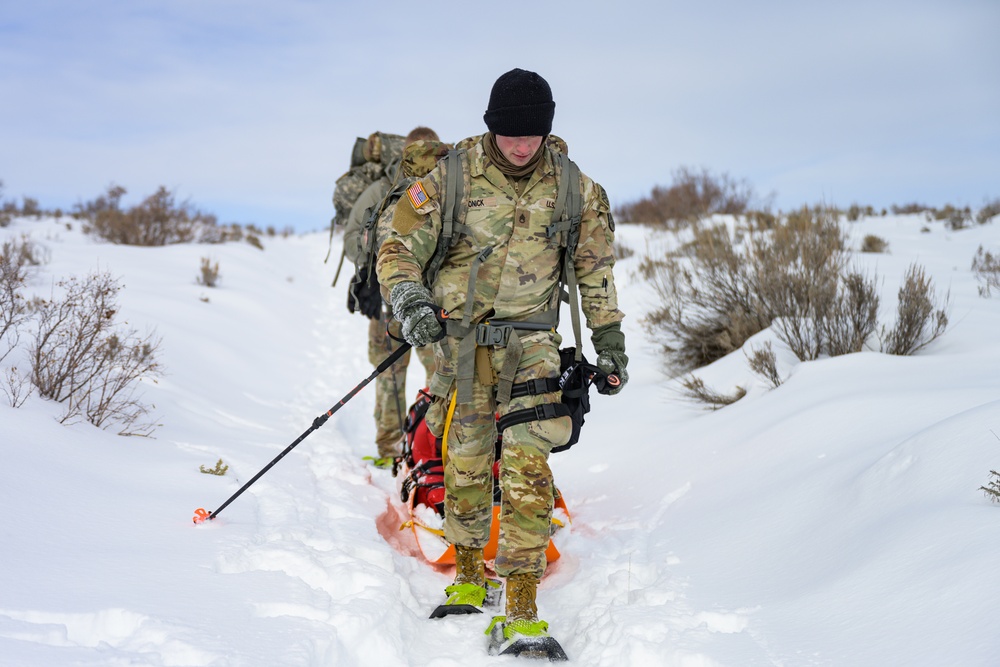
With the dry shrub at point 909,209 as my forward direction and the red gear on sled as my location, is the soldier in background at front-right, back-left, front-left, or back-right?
front-left

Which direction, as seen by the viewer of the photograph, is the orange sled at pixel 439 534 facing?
facing the viewer

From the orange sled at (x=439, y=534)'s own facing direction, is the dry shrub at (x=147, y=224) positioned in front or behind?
behind

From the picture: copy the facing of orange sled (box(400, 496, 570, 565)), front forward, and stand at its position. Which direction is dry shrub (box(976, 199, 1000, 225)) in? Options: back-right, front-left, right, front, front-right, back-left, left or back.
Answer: back-left

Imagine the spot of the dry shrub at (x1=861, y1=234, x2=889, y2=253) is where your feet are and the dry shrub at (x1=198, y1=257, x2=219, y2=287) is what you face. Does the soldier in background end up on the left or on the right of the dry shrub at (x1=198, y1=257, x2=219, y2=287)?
left

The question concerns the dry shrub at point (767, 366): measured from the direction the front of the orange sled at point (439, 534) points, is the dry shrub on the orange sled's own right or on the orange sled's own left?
on the orange sled's own left

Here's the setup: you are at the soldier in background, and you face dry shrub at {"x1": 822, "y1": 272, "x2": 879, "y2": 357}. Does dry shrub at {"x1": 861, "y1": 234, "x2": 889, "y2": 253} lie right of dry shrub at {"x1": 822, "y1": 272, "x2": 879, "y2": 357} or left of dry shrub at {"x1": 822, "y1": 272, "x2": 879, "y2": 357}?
left

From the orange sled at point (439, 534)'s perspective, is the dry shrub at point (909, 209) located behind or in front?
behind

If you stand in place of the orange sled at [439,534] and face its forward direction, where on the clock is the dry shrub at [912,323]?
The dry shrub is roughly at 8 o'clock from the orange sled.

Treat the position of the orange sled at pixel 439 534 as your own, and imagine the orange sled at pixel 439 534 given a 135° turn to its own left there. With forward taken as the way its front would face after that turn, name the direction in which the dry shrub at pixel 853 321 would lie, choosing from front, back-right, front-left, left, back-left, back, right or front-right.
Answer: front

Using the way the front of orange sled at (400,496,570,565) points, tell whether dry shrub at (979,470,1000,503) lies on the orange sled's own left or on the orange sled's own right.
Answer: on the orange sled's own left

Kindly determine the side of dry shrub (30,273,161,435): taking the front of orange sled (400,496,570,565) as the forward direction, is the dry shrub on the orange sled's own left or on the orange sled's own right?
on the orange sled's own right

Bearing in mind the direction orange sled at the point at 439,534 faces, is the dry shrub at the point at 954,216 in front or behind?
behind

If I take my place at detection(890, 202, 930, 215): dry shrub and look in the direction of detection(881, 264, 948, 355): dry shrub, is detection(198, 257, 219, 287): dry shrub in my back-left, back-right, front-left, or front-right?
front-right

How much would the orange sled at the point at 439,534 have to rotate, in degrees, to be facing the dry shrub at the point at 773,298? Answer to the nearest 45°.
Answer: approximately 135° to its left
